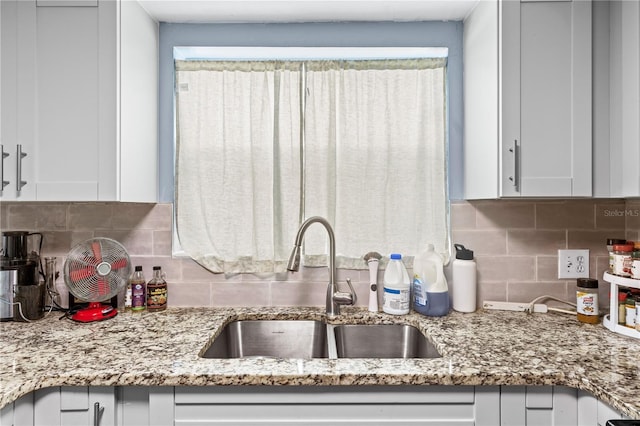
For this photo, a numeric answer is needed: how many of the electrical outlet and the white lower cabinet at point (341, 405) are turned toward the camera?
2

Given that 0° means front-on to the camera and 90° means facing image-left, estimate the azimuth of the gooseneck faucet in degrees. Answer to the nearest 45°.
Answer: approximately 45°

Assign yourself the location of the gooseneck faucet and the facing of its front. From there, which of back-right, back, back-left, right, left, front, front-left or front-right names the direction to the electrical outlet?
back-left

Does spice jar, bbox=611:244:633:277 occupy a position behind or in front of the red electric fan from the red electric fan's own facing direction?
in front

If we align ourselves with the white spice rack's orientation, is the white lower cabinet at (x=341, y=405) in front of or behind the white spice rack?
in front
